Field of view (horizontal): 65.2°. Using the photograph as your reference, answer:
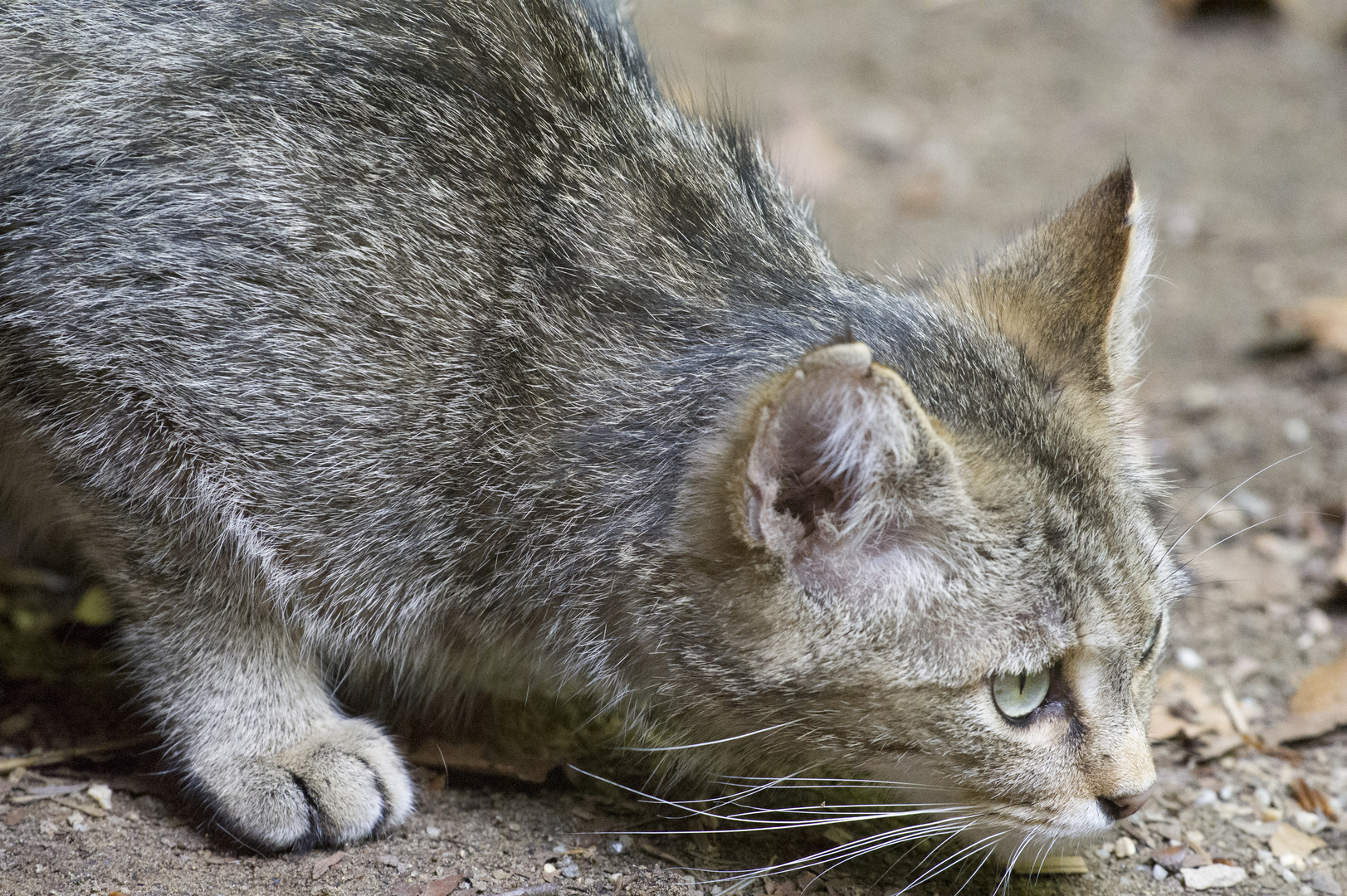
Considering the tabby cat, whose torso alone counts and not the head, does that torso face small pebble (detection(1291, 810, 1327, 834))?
yes

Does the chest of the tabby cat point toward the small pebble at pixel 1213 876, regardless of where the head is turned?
yes

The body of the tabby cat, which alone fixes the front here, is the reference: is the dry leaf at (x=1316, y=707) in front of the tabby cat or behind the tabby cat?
in front

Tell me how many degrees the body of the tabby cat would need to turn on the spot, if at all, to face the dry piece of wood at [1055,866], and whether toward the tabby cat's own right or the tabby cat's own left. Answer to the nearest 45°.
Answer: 0° — it already faces it

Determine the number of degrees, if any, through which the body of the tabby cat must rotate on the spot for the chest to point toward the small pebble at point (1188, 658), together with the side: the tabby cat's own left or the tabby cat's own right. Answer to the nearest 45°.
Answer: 0° — it already faces it

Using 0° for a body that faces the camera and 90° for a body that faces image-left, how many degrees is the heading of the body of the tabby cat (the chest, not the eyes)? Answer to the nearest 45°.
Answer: approximately 270°

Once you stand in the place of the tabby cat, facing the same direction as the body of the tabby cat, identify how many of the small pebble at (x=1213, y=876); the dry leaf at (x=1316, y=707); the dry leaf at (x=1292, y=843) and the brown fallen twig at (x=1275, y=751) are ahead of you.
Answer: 4

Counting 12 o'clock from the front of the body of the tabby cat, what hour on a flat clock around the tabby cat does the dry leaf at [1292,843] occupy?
The dry leaf is roughly at 12 o'clock from the tabby cat.
